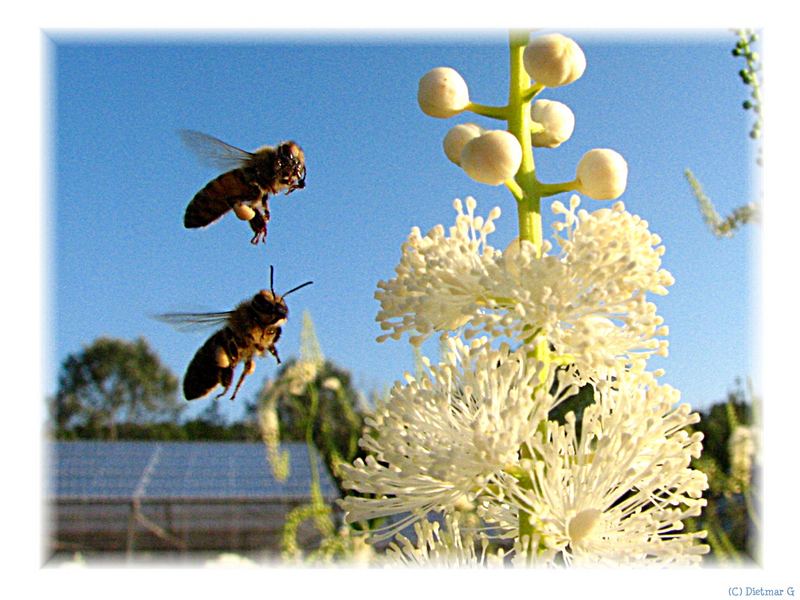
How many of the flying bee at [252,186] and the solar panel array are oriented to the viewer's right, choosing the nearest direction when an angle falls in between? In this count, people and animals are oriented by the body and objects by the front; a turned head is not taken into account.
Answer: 1

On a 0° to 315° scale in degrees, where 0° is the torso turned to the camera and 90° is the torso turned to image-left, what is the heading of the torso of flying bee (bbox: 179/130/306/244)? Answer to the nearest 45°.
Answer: approximately 270°

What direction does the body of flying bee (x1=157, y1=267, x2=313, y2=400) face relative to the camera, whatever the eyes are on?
to the viewer's right

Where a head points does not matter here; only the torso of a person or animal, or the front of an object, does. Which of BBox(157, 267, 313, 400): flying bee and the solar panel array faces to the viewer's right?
the flying bee
